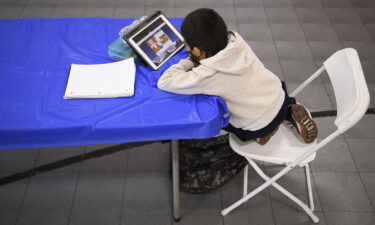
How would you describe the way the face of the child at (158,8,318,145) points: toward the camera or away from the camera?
away from the camera

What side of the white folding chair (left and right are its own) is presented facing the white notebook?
front

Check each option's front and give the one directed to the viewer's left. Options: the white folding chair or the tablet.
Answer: the white folding chair

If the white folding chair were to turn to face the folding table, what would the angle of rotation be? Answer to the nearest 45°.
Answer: approximately 45° to its left

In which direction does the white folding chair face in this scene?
to the viewer's left

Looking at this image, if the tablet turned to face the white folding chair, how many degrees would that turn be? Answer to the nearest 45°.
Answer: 0° — it already faces it

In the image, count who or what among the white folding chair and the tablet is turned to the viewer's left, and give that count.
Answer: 1

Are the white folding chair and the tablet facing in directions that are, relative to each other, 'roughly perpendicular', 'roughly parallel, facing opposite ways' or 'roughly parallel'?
roughly parallel, facing opposite ways

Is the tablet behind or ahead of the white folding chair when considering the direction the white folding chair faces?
ahead
